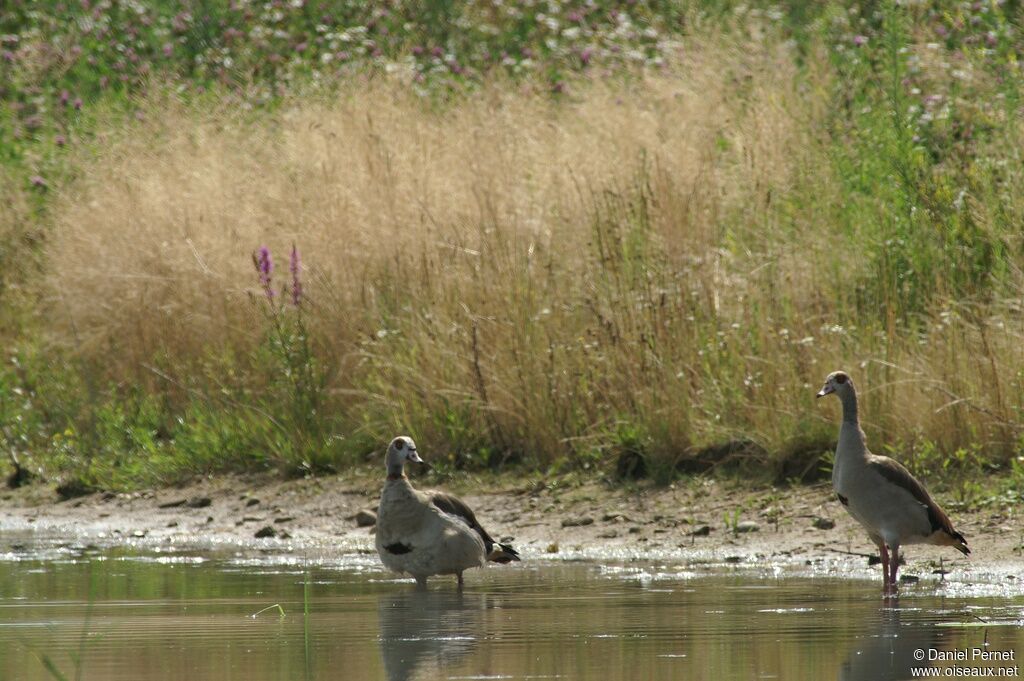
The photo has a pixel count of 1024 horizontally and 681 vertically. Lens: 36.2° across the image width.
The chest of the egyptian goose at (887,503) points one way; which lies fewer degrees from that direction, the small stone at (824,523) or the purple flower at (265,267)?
the purple flower

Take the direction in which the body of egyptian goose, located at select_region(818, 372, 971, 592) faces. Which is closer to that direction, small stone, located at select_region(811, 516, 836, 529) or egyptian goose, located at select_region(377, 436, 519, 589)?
the egyptian goose

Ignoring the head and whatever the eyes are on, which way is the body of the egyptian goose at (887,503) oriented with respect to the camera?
to the viewer's left

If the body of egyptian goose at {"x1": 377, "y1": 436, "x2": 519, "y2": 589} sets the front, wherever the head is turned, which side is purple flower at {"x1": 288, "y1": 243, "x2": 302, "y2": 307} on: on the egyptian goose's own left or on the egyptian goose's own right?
on the egyptian goose's own right

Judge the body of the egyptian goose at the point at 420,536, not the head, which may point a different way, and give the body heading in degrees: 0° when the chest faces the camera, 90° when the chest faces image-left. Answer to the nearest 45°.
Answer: approximately 45°

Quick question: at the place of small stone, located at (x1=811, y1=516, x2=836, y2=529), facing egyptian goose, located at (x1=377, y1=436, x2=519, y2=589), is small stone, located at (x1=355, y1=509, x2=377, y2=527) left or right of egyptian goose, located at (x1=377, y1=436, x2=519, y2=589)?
right
